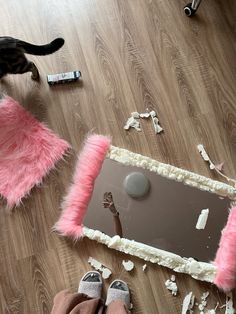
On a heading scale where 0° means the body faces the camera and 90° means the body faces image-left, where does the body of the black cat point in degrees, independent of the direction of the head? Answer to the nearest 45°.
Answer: approximately 90°
